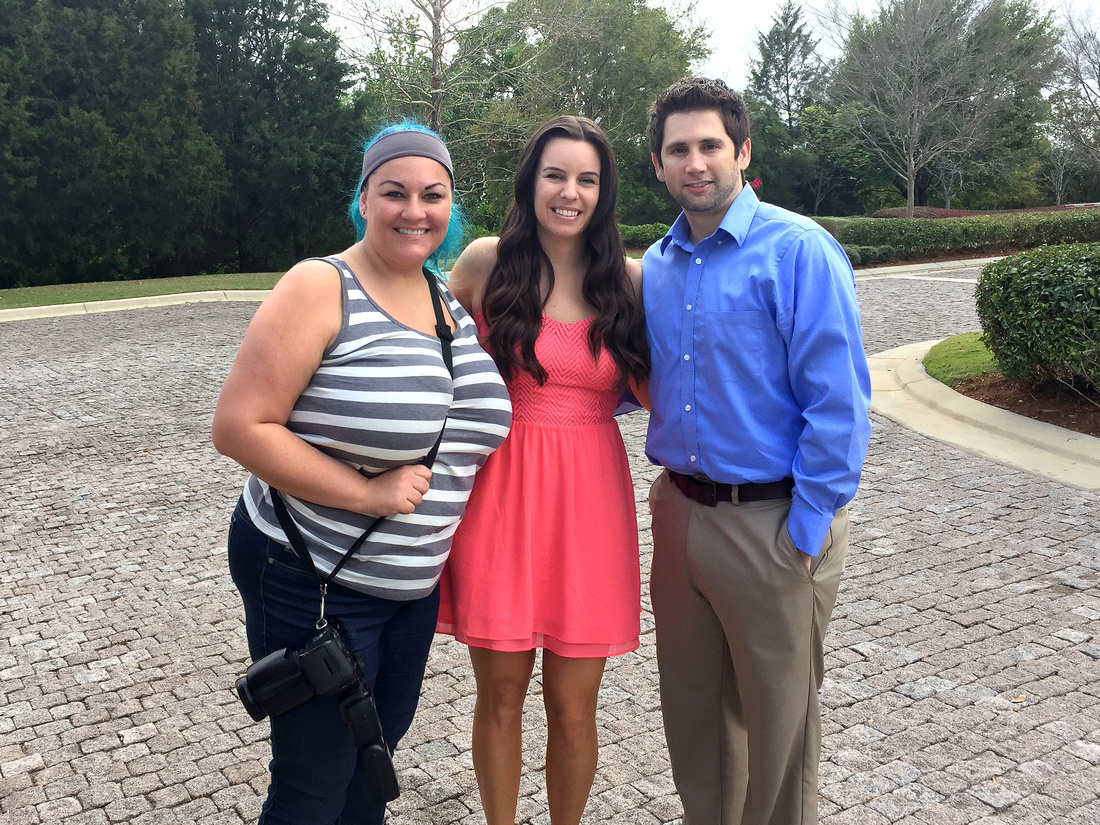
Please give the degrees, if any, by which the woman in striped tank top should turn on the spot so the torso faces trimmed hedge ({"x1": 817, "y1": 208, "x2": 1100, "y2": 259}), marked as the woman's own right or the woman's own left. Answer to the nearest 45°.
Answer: approximately 90° to the woman's own left

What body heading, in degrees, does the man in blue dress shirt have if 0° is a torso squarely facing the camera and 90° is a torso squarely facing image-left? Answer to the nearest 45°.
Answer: approximately 45°

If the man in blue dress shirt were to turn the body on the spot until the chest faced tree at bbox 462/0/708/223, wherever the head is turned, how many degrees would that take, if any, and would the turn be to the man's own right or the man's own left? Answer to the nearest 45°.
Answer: approximately 135° to the man's own right

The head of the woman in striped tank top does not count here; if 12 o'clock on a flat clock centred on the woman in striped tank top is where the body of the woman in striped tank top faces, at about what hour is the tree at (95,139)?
The tree is roughly at 7 o'clock from the woman in striped tank top.

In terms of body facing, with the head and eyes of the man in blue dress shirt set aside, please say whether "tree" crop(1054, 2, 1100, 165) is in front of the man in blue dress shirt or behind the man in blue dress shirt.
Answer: behind

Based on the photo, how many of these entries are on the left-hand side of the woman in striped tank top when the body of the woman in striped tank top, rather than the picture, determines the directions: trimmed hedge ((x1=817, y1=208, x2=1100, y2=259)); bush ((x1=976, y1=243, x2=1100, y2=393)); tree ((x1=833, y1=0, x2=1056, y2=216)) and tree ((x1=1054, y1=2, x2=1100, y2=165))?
4

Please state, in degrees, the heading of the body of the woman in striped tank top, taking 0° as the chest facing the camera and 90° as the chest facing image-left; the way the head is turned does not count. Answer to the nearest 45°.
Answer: approximately 315°

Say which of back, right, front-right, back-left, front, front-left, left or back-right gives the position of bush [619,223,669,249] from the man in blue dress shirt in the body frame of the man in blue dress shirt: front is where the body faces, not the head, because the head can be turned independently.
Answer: back-right
